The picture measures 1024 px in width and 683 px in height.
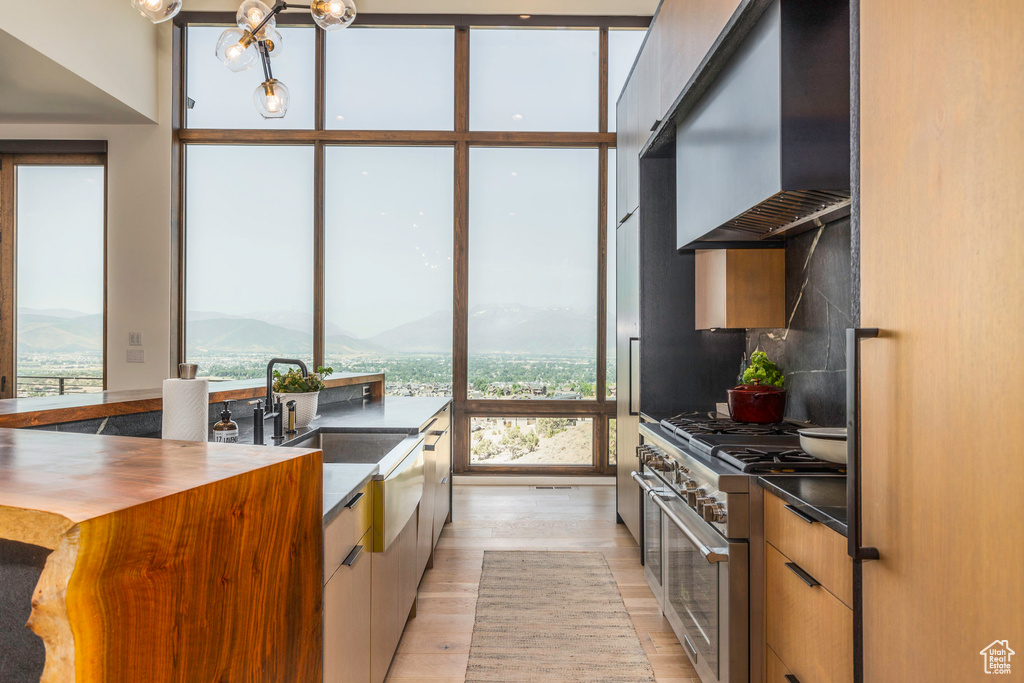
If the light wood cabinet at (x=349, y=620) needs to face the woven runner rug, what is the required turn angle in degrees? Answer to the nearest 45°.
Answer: approximately 45° to its left

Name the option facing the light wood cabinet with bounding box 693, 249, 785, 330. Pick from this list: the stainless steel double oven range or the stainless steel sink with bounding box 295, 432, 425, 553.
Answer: the stainless steel sink

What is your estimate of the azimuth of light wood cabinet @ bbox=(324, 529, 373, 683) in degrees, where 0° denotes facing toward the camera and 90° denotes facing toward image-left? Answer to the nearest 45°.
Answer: approximately 270°

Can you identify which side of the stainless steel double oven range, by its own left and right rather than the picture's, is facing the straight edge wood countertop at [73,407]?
front

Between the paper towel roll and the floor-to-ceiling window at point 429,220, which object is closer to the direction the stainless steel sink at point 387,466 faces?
the floor-to-ceiling window

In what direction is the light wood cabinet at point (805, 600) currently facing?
to the viewer's left

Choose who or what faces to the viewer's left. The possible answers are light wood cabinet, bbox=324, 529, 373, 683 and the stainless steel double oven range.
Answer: the stainless steel double oven range

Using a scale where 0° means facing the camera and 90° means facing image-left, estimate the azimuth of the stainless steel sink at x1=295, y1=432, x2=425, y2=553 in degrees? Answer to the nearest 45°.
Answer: approximately 270°

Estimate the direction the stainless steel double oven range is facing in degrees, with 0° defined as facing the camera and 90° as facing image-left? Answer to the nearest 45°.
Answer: approximately 90°

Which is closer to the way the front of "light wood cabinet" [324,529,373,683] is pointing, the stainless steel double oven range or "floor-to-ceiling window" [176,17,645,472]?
the stainless steel double oven range
